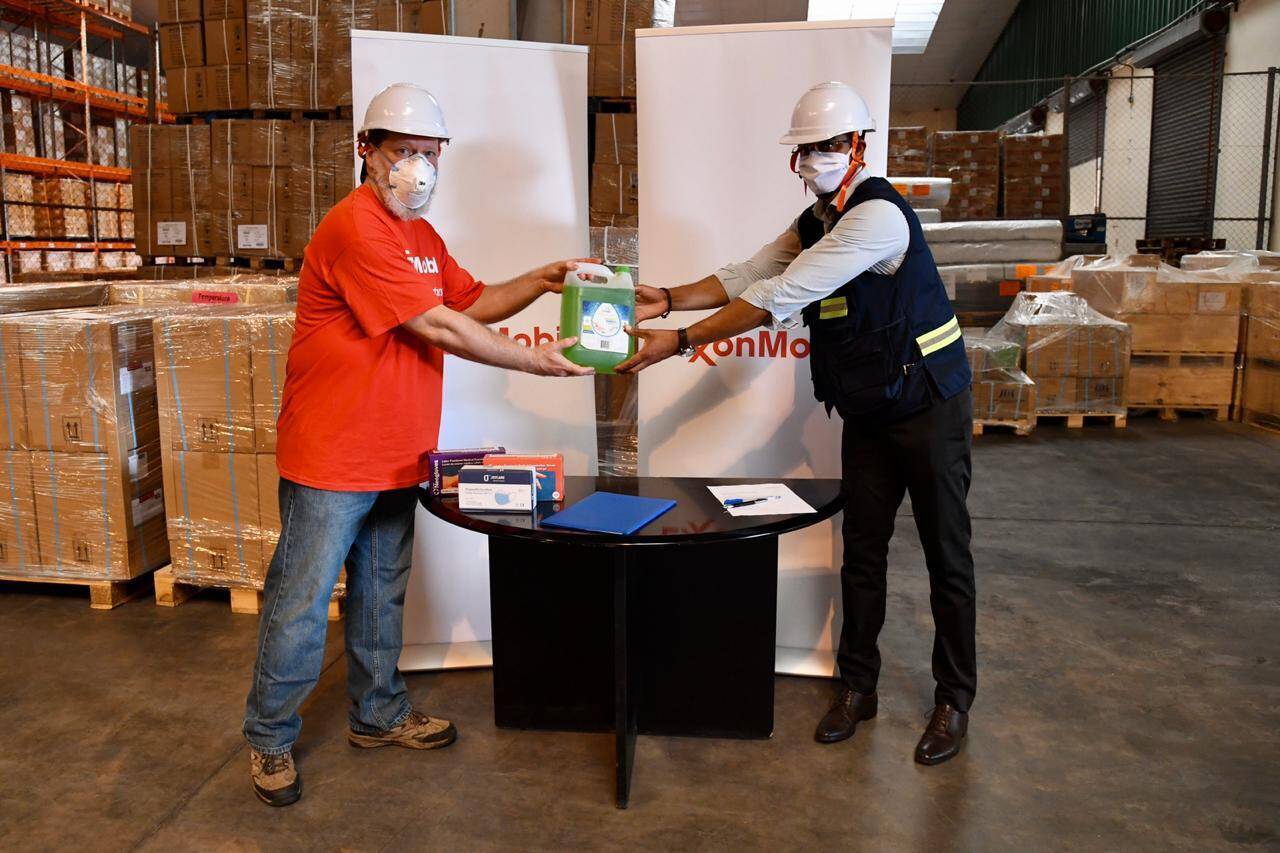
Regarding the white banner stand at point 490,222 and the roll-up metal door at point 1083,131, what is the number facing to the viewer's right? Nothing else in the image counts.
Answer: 0

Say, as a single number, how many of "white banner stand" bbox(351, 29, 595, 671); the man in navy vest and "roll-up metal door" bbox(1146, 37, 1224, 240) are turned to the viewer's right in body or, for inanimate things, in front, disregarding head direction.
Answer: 0

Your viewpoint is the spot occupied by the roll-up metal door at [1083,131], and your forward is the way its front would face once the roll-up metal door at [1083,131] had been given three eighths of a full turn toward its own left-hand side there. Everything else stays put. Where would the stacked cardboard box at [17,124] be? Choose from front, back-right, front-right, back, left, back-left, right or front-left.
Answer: back-right

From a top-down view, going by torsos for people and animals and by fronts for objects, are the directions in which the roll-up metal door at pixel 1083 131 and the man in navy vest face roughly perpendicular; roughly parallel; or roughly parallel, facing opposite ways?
roughly parallel

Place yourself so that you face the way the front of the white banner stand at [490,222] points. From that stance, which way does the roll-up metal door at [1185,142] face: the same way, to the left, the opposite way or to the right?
to the right

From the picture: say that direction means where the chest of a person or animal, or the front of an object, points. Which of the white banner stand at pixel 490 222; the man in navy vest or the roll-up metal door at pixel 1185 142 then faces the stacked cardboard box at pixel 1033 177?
the roll-up metal door

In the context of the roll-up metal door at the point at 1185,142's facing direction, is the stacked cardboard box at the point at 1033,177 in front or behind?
in front

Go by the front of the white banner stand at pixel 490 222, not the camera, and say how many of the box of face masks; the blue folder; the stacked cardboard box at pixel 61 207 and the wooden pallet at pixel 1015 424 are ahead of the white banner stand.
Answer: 2

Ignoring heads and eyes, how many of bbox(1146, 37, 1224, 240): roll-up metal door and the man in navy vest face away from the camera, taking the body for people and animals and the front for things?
0

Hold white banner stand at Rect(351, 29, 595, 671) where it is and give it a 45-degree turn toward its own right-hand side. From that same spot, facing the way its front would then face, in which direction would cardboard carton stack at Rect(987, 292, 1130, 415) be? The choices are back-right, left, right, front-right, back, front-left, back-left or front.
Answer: back

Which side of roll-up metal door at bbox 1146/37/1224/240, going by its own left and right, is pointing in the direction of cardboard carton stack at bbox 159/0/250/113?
front

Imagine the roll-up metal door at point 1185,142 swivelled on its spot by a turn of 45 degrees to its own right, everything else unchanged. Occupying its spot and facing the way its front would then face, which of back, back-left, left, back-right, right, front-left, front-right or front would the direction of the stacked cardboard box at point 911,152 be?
front-left

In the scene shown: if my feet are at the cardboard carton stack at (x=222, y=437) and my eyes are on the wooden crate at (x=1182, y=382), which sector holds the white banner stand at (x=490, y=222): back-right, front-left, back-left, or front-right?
front-right

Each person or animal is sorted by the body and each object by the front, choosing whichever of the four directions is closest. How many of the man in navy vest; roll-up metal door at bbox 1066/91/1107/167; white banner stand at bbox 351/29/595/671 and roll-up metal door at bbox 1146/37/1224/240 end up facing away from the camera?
0

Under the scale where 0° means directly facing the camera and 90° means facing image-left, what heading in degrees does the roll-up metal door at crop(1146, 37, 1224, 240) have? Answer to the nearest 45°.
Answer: approximately 45°

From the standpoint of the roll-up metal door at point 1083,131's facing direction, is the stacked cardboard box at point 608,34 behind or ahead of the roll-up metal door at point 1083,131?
ahead

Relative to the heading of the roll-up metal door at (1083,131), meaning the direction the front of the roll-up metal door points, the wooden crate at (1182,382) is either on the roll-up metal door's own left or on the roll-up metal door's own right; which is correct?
on the roll-up metal door's own left

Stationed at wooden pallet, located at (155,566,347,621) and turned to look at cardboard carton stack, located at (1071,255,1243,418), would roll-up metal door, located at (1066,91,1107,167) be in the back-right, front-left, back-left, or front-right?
front-left

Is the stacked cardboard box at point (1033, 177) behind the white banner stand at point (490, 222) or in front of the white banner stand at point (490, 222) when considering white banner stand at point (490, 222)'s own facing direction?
behind

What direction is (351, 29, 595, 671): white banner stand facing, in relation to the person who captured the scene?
facing the viewer
